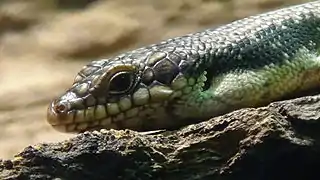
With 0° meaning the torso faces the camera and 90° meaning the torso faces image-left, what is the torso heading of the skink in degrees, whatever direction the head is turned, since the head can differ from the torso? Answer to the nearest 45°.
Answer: approximately 90°
